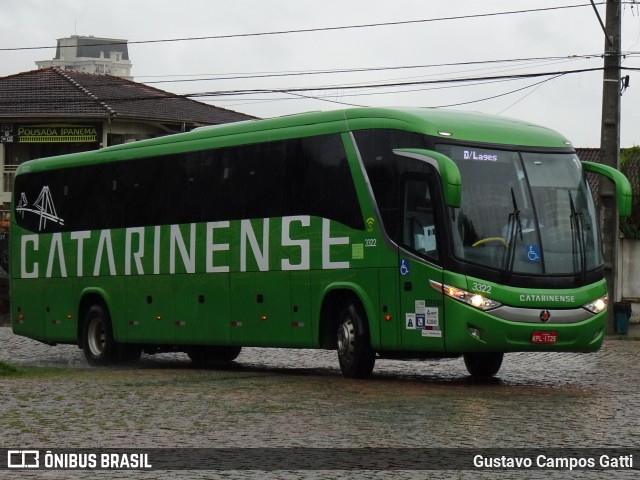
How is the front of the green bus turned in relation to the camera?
facing the viewer and to the right of the viewer

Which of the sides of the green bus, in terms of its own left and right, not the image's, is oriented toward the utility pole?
left
